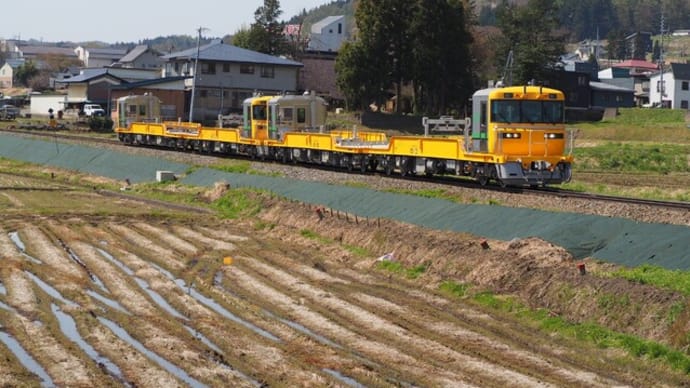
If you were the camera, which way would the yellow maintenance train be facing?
facing the viewer and to the right of the viewer

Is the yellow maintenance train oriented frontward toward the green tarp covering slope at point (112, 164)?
no
